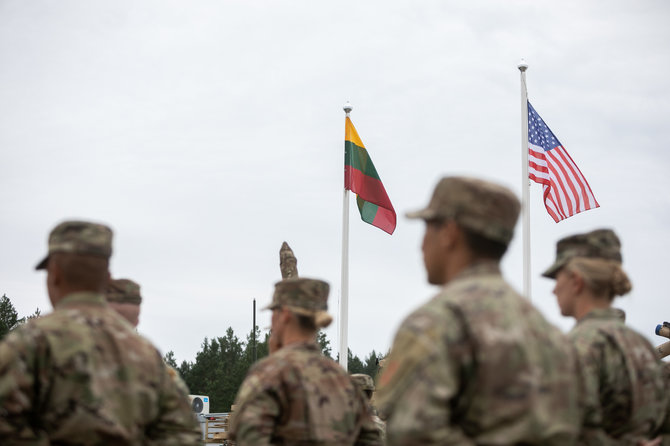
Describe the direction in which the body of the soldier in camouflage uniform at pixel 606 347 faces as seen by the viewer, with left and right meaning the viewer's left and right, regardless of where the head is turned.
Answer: facing away from the viewer and to the left of the viewer

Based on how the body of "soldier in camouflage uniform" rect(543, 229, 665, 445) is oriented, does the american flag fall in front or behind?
in front

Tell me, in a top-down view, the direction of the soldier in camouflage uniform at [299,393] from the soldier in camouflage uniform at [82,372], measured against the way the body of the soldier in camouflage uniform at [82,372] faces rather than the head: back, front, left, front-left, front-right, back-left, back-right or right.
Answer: right

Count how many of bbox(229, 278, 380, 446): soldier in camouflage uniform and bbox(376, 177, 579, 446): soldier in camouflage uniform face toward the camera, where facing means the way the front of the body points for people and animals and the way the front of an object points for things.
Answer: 0

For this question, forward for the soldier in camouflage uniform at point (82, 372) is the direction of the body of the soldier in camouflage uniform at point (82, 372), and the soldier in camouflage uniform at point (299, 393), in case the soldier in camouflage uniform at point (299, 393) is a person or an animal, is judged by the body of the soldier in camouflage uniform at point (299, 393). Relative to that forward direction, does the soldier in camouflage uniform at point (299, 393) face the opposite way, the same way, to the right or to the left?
the same way

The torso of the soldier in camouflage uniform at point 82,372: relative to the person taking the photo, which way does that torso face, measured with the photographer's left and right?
facing away from the viewer and to the left of the viewer

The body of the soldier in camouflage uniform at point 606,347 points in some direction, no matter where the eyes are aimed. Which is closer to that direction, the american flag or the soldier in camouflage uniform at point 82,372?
the american flag

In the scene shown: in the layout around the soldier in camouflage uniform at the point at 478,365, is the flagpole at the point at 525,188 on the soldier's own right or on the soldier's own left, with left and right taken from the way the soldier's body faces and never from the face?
on the soldier's own right

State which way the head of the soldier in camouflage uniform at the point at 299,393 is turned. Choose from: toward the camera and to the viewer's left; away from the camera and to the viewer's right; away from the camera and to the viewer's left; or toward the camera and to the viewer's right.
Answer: away from the camera and to the viewer's left

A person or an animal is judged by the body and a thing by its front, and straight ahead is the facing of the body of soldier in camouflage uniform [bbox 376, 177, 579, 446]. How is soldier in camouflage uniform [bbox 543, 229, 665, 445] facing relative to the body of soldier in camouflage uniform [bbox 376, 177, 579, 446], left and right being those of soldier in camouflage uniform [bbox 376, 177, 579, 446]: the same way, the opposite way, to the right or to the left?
the same way

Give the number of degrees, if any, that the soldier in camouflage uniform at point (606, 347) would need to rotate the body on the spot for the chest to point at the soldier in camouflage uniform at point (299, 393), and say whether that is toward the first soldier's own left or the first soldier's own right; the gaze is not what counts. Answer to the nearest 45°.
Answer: approximately 45° to the first soldier's own left

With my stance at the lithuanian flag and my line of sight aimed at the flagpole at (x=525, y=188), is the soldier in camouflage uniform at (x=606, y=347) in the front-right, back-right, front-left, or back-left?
front-right

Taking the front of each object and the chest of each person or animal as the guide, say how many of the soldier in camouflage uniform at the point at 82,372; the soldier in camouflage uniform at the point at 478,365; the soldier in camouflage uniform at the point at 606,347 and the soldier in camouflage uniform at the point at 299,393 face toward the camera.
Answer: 0

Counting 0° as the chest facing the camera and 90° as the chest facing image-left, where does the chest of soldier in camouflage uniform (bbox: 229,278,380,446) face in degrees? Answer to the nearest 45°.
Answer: approximately 135°

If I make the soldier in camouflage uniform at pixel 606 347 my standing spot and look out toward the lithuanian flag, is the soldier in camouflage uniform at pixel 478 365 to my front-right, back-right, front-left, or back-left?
back-left

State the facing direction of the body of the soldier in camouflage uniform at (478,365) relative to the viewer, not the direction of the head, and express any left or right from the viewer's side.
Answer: facing away from the viewer and to the left of the viewer

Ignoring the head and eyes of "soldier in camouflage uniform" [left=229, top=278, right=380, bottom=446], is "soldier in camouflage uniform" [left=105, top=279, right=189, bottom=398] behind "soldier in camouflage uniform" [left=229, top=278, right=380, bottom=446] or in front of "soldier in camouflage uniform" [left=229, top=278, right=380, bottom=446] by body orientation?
in front

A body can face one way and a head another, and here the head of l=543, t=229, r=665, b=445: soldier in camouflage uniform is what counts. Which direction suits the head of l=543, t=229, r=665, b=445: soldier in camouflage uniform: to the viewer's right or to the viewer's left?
to the viewer's left

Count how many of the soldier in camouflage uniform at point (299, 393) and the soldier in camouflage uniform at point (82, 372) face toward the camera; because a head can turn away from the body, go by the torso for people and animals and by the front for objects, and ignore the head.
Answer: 0
